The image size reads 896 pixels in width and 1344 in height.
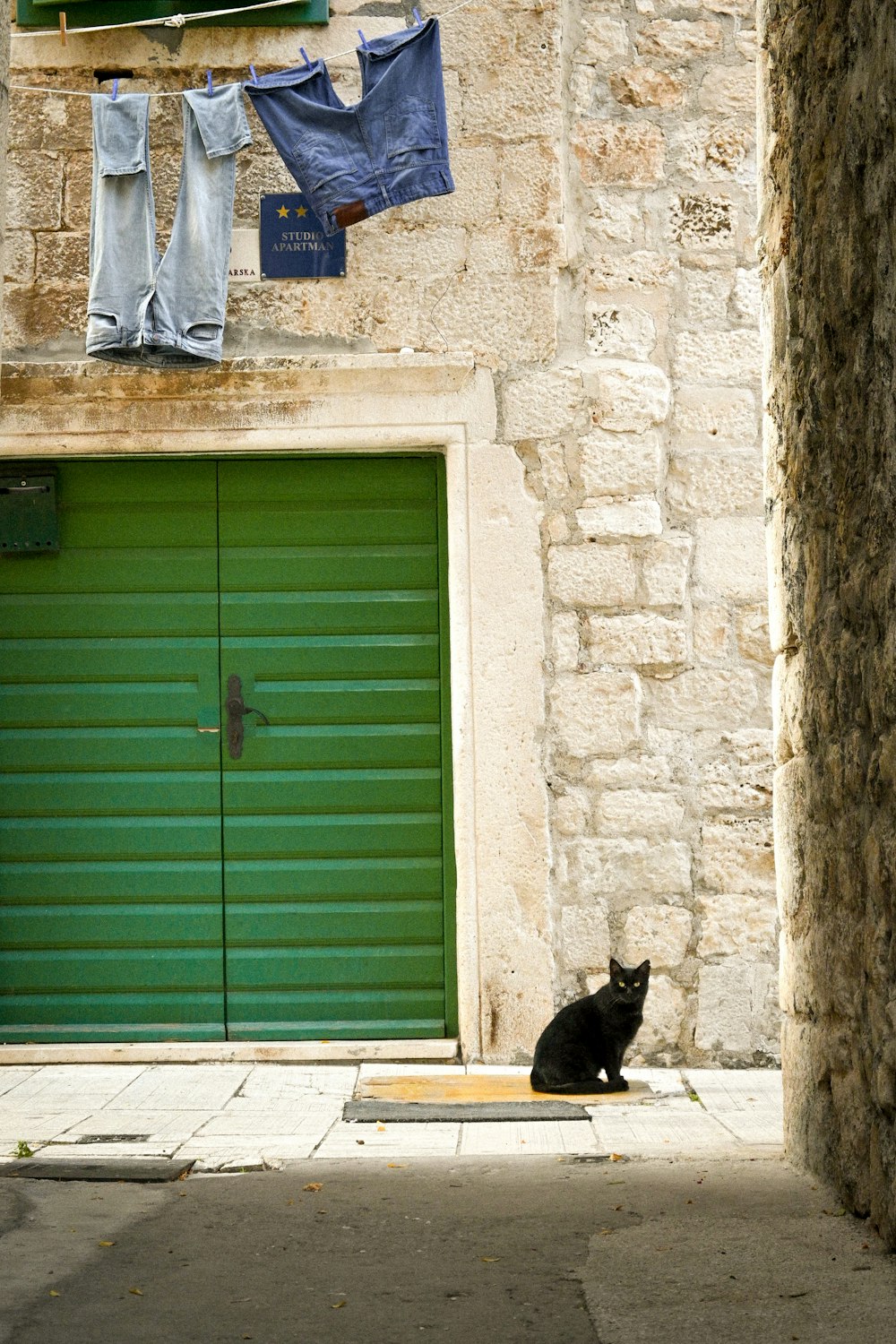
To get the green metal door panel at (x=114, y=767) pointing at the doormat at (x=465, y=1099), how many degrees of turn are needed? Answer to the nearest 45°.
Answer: approximately 45° to its left

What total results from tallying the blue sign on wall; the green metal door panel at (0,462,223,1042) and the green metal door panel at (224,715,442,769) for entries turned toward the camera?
3

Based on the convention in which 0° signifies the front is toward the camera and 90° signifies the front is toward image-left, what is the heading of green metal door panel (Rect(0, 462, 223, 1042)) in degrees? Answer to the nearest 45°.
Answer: approximately 0°

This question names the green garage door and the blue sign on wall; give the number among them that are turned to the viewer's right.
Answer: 0

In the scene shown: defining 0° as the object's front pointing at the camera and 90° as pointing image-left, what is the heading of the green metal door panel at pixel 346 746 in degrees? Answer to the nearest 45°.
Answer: approximately 0°

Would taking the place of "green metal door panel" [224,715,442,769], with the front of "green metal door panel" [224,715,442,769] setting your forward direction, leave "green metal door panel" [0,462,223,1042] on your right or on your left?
on your right
